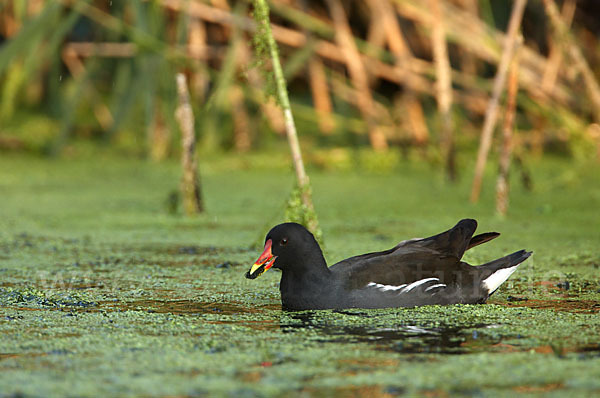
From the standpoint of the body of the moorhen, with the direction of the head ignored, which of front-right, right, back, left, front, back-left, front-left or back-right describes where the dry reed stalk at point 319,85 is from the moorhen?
right

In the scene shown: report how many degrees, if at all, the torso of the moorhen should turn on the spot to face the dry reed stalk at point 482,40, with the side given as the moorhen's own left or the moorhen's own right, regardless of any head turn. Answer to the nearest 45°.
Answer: approximately 90° to the moorhen's own right

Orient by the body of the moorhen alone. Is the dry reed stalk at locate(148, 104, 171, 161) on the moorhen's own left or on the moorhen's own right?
on the moorhen's own right

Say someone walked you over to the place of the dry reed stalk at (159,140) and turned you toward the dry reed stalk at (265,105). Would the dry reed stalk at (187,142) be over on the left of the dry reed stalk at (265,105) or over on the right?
right

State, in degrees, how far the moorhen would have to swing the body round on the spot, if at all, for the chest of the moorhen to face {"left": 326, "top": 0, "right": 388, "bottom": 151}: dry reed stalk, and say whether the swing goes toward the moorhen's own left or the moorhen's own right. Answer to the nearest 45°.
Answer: approximately 90° to the moorhen's own right

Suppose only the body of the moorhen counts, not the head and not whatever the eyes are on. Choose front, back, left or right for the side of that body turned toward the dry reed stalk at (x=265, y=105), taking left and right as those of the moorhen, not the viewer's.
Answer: right

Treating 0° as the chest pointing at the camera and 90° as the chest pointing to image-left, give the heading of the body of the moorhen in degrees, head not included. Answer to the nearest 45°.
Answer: approximately 90°

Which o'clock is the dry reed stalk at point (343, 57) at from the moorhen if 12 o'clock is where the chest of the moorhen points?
The dry reed stalk is roughly at 3 o'clock from the moorhen.

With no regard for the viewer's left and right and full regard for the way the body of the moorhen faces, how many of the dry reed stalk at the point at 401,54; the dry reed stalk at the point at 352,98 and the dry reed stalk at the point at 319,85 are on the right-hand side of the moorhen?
3

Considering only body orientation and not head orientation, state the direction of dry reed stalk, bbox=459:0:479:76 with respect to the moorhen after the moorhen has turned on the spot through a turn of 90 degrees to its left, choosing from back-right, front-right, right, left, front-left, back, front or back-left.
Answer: back

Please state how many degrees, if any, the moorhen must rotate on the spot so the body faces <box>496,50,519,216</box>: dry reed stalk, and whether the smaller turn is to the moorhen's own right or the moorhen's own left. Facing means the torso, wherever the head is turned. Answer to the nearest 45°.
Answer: approximately 90° to the moorhen's own right

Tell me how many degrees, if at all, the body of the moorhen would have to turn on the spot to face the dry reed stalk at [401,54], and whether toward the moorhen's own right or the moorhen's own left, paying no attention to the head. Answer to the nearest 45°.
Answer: approximately 90° to the moorhen's own right

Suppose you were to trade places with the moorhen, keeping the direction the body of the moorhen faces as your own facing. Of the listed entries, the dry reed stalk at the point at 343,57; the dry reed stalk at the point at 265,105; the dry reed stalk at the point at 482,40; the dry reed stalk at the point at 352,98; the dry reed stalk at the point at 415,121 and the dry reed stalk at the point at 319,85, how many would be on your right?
6

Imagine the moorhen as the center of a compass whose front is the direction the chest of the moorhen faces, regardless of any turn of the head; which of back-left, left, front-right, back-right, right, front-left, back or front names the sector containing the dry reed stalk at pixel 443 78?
right
